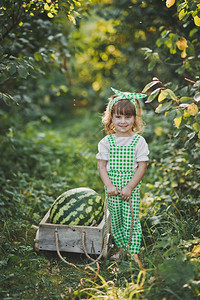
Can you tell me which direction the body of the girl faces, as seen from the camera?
toward the camera
